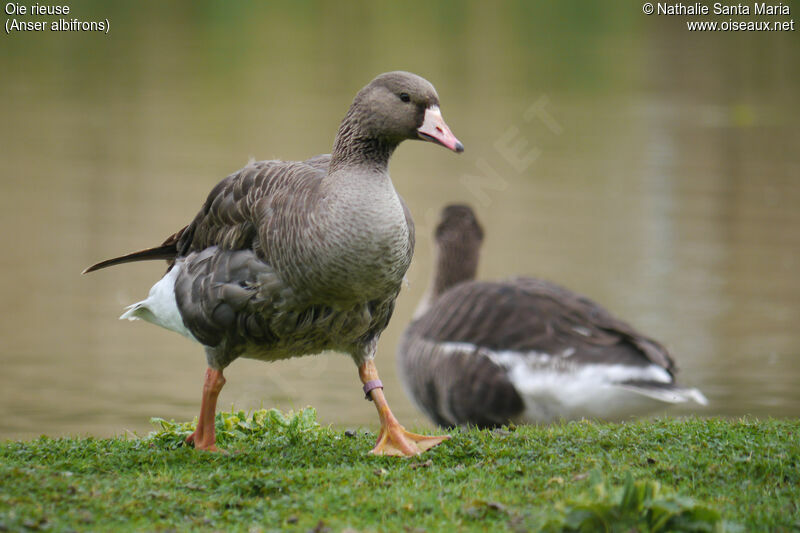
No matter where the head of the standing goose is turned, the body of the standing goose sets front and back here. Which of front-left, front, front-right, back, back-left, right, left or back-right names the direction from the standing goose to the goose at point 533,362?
left

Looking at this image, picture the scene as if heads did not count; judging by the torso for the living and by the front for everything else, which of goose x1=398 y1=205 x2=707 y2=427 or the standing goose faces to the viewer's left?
the goose

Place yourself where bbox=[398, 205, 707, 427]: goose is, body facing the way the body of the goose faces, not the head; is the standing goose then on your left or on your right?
on your left

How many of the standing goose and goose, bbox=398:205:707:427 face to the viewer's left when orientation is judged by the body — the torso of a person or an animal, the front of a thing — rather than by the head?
1

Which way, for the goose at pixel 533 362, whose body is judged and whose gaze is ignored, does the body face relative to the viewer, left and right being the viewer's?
facing to the left of the viewer
